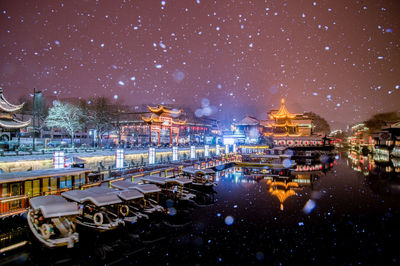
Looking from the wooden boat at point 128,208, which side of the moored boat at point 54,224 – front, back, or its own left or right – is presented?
left

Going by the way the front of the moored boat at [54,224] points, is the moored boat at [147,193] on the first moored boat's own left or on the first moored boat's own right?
on the first moored boat's own left

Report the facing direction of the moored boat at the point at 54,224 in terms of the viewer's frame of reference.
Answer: facing the viewer and to the right of the viewer

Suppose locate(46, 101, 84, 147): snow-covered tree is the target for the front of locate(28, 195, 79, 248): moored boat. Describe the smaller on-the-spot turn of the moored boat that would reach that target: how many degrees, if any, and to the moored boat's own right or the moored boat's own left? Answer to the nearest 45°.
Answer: approximately 135° to the moored boat's own left

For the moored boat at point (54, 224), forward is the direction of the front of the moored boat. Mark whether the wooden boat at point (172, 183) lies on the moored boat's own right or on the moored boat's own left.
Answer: on the moored boat's own left

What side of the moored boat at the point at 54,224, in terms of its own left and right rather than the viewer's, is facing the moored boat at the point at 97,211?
left

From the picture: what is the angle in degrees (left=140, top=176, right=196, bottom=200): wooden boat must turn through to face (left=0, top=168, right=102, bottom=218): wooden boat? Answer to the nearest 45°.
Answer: approximately 90° to its right

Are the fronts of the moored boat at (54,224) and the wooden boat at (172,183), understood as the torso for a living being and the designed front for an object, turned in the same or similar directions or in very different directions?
same or similar directions

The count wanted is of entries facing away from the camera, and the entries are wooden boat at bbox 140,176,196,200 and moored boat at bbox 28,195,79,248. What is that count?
0

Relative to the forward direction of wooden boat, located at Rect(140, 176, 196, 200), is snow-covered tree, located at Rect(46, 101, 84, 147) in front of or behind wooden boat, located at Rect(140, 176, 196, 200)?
behind

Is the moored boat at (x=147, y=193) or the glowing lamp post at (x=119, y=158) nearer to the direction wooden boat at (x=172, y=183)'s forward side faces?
the moored boat
